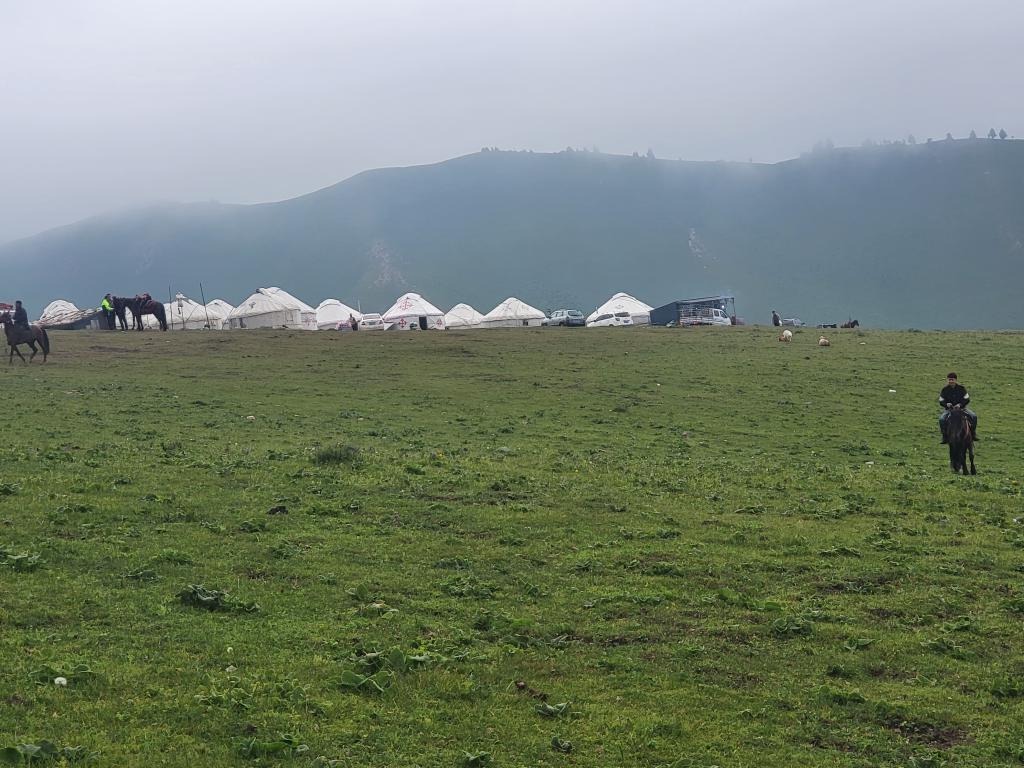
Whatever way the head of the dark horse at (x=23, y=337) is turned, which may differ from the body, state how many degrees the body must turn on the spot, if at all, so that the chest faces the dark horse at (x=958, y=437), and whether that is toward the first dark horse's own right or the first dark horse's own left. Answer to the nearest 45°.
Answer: approximately 135° to the first dark horse's own left

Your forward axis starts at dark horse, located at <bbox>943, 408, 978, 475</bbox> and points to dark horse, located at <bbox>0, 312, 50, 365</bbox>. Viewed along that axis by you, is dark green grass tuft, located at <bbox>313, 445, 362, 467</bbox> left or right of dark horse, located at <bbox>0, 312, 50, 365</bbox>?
left

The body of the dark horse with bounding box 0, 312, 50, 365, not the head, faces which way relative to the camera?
to the viewer's left

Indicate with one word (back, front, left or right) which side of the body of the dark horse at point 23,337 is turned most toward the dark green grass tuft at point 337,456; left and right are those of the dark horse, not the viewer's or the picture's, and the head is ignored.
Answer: left
